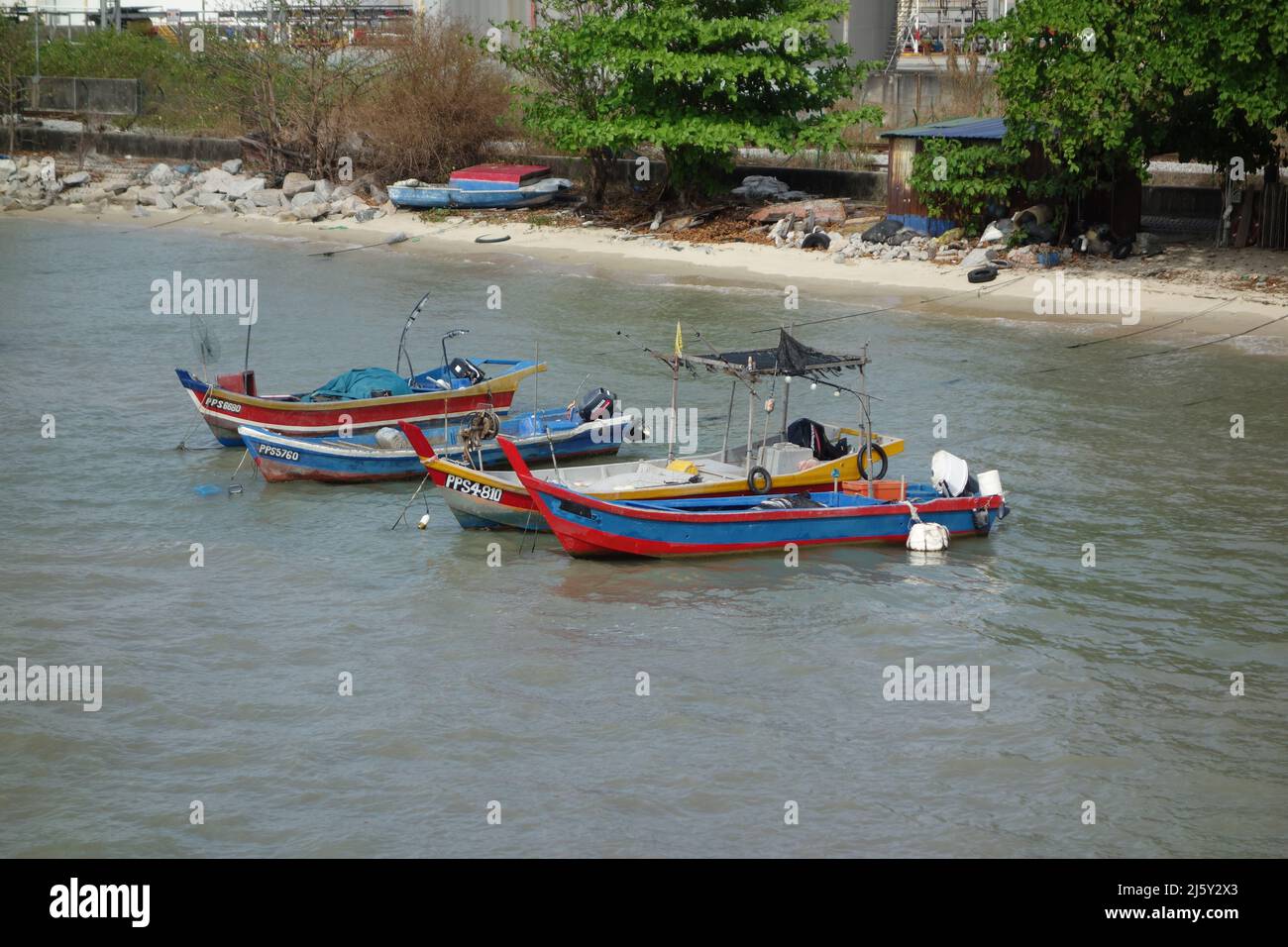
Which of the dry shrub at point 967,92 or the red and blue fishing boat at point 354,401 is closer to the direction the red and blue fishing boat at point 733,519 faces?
the red and blue fishing boat

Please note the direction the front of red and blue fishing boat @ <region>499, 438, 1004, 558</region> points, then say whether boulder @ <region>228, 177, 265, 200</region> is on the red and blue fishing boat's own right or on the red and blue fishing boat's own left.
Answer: on the red and blue fishing boat's own right

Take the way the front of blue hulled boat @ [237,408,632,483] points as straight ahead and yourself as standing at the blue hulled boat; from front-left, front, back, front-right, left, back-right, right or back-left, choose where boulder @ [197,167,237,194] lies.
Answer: right

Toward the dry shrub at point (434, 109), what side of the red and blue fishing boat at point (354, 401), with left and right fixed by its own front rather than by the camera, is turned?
right

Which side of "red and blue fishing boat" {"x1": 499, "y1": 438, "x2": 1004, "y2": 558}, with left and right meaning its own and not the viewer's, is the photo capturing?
left

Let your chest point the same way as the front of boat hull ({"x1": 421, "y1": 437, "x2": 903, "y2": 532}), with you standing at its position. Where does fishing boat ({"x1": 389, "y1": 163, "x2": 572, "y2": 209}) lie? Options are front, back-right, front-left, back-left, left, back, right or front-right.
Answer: right

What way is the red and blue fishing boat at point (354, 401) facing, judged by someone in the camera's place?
facing to the left of the viewer

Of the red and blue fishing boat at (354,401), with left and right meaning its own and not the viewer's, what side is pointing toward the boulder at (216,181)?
right

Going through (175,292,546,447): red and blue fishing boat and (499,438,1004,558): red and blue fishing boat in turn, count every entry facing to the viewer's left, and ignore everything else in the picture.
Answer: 2

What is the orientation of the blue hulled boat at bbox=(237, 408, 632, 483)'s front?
to the viewer's left

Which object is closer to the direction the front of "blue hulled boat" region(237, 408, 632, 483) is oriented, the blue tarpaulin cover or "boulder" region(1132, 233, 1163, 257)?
the blue tarpaulin cover

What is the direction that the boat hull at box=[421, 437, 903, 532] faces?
to the viewer's left
